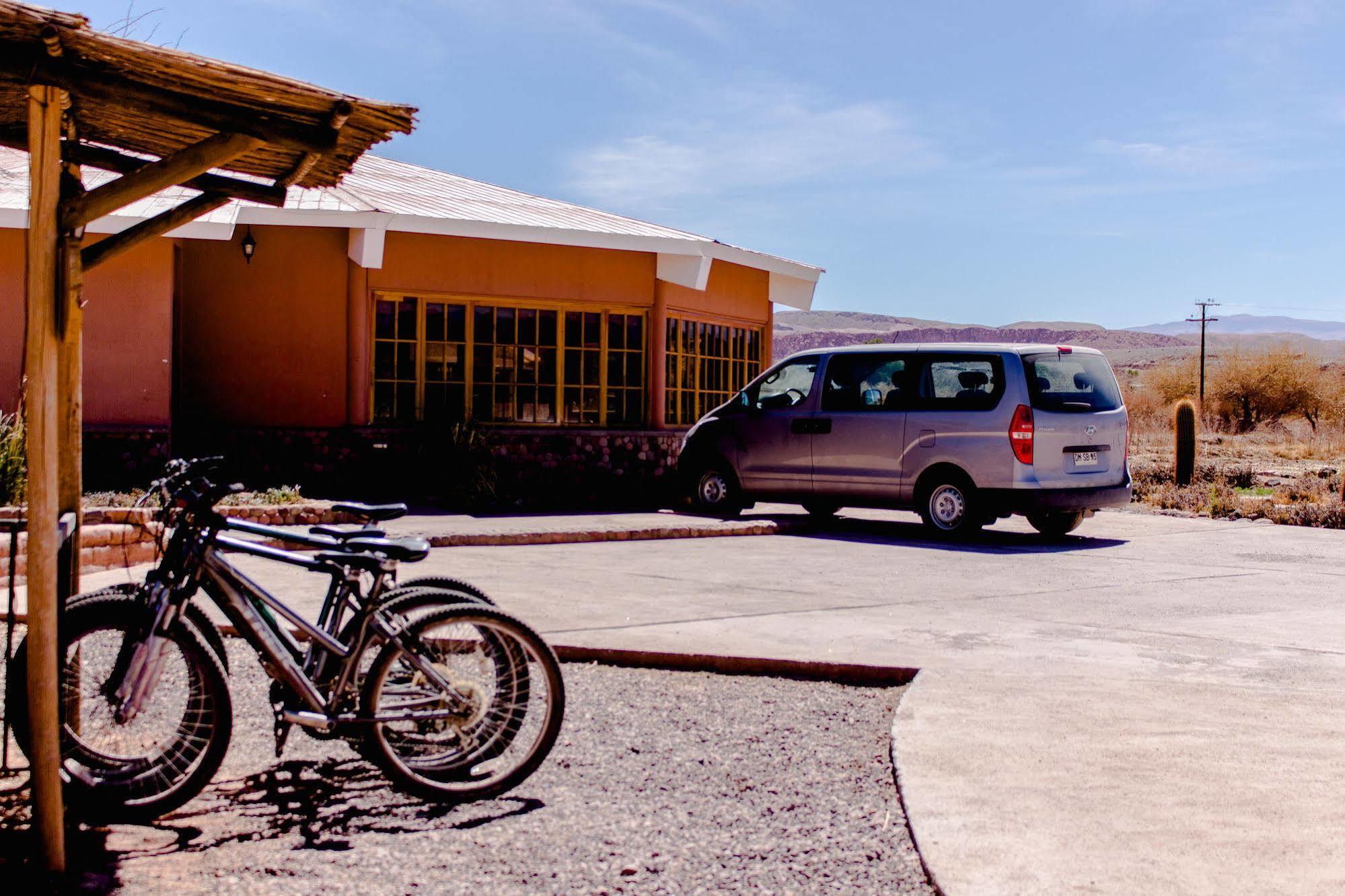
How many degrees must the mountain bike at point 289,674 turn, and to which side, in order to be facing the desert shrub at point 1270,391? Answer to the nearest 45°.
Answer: approximately 135° to its right

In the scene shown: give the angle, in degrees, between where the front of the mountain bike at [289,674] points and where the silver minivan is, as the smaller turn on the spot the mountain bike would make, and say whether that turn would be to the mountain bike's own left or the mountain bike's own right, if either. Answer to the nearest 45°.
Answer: approximately 135° to the mountain bike's own right

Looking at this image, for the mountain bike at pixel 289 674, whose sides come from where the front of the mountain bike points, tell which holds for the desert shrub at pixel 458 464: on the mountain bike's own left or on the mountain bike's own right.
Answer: on the mountain bike's own right

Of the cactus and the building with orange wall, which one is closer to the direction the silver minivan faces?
the building with orange wall

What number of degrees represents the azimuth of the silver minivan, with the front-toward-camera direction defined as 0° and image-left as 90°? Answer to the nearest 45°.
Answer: approximately 135°

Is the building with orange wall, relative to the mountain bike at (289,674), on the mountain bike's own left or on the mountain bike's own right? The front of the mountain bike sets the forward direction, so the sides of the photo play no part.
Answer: on the mountain bike's own right

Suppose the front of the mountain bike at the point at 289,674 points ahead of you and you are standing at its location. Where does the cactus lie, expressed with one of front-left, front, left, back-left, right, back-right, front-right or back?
back-right

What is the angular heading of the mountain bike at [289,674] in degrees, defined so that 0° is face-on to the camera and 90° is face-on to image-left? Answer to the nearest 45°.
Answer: approximately 90°

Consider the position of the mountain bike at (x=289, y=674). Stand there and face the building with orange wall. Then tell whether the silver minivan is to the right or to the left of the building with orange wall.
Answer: right

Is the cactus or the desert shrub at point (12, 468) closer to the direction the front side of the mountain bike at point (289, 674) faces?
the desert shrub
